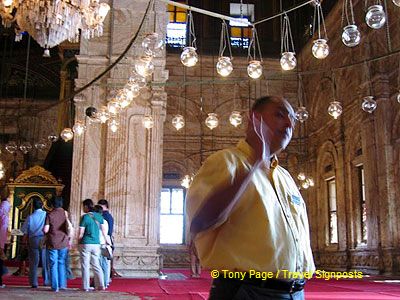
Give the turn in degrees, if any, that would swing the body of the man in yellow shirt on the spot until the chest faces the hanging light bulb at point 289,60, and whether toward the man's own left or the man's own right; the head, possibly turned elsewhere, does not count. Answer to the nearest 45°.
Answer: approximately 135° to the man's own left

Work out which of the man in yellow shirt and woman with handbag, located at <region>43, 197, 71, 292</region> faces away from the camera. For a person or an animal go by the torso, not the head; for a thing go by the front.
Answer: the woman with handbag

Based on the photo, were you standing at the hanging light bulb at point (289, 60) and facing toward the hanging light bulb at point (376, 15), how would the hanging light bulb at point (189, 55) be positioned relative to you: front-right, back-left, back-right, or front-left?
back-right

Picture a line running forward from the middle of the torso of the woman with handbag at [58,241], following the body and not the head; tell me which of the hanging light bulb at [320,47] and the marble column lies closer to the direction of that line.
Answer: the marble column

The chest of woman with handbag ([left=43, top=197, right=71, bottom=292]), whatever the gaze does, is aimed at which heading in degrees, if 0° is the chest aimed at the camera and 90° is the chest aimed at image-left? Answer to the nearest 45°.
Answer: approximately 180°

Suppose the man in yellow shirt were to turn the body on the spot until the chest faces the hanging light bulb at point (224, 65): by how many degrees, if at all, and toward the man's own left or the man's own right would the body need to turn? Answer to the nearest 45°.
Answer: approximately 135° to the man's own left

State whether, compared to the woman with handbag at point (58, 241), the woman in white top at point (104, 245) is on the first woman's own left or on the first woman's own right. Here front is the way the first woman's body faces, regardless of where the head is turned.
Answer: on the first woman's own right

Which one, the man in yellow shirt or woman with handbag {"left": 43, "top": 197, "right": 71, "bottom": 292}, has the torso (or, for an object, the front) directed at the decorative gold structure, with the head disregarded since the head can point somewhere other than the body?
the woman with handbag

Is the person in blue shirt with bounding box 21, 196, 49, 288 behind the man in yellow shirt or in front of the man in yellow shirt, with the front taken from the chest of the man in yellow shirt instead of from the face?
behind

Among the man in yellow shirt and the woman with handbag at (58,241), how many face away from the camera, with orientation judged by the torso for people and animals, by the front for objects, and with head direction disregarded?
1

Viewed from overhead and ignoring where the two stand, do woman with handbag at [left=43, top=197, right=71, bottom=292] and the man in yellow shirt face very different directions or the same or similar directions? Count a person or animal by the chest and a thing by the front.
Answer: very different directions

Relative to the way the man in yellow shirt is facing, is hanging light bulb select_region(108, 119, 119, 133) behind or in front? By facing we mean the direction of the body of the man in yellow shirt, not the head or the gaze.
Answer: behind

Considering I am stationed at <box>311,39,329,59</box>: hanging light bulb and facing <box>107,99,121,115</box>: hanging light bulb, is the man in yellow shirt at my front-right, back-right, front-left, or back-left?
back-left

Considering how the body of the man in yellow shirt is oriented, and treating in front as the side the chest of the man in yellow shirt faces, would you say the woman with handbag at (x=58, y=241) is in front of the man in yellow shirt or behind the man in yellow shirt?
behind

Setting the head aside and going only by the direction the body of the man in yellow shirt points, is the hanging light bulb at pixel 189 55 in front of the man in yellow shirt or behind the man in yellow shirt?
behind
